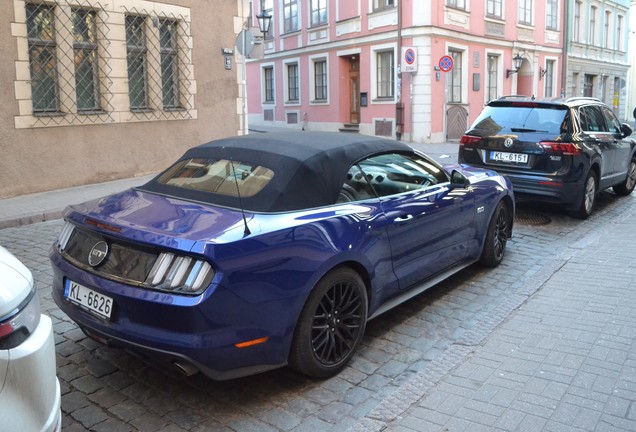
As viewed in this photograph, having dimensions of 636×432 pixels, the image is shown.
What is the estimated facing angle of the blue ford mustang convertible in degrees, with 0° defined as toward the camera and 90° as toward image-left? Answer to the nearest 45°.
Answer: approximately 225°

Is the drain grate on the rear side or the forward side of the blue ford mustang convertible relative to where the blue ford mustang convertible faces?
on the forward side

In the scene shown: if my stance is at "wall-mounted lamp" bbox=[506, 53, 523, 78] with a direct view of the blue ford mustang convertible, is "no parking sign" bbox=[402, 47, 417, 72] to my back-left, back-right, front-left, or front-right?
front-right

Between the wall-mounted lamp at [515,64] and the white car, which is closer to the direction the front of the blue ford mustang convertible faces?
the wall-mounted lamp

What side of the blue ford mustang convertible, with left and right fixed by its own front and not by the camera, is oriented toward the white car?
back

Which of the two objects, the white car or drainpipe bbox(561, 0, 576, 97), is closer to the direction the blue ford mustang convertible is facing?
the drainpipe

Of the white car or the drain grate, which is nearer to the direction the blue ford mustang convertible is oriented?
the drain grate

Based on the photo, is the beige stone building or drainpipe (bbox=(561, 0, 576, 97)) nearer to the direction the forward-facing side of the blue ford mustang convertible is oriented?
the drainpipe

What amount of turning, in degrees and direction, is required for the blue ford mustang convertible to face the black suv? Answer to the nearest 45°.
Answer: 0° — it already faces it

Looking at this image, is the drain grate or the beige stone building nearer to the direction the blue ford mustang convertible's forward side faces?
the drain grate

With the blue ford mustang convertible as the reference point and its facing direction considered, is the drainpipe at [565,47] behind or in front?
in front

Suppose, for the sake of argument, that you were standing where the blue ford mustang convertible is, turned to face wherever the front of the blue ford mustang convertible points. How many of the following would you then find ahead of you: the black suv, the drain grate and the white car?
2

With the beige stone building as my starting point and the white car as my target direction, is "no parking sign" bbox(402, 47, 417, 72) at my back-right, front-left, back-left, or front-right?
back-left

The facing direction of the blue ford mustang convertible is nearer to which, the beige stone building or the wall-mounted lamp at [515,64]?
the wall-mounted lamp

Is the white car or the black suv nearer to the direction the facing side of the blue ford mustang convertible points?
the black suv
